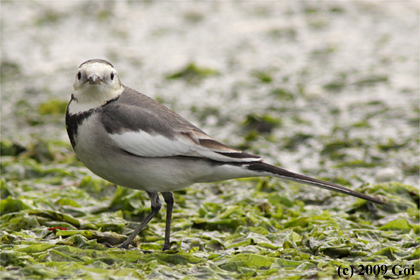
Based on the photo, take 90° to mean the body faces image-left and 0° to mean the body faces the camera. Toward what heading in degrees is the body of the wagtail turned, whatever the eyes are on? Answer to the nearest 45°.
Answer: approximately 90°
